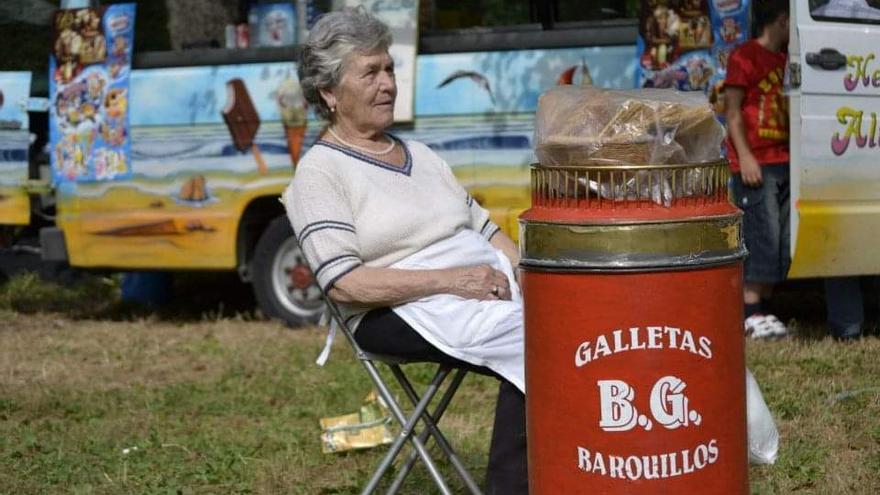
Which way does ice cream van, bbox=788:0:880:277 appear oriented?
to the viewer's right

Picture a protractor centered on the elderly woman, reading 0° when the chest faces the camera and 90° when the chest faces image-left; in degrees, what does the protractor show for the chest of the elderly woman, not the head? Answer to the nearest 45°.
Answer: approximately 315°

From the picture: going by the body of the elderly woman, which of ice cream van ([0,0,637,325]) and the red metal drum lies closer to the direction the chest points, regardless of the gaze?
the red metal drum

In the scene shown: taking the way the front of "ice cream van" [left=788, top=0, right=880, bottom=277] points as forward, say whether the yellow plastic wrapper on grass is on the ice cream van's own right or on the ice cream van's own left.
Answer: on the ice cream van's own right

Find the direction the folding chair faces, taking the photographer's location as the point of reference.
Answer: facing to the right of the viewer
